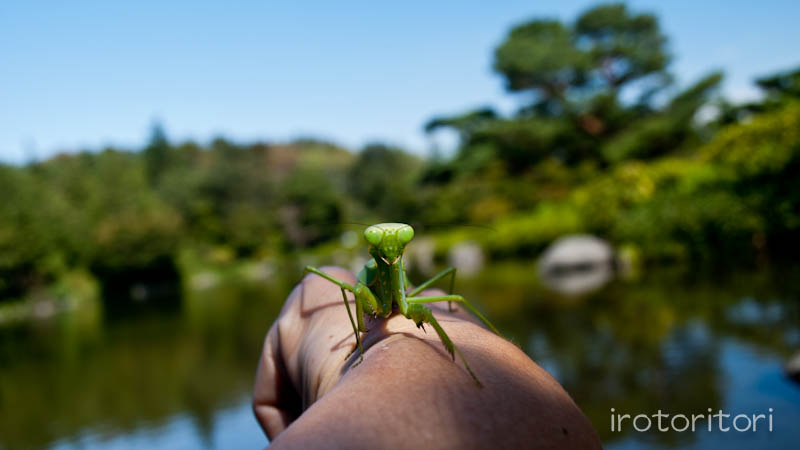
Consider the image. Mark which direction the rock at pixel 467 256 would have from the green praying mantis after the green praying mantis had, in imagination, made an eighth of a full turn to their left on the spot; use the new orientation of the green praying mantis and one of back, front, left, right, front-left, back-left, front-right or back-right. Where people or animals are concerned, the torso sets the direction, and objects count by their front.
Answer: back-left

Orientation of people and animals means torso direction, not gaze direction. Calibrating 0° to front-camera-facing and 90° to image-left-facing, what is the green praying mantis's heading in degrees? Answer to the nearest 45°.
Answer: approximately 0°

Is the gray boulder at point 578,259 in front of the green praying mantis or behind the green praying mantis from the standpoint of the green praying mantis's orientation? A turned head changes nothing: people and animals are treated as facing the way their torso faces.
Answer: behind
